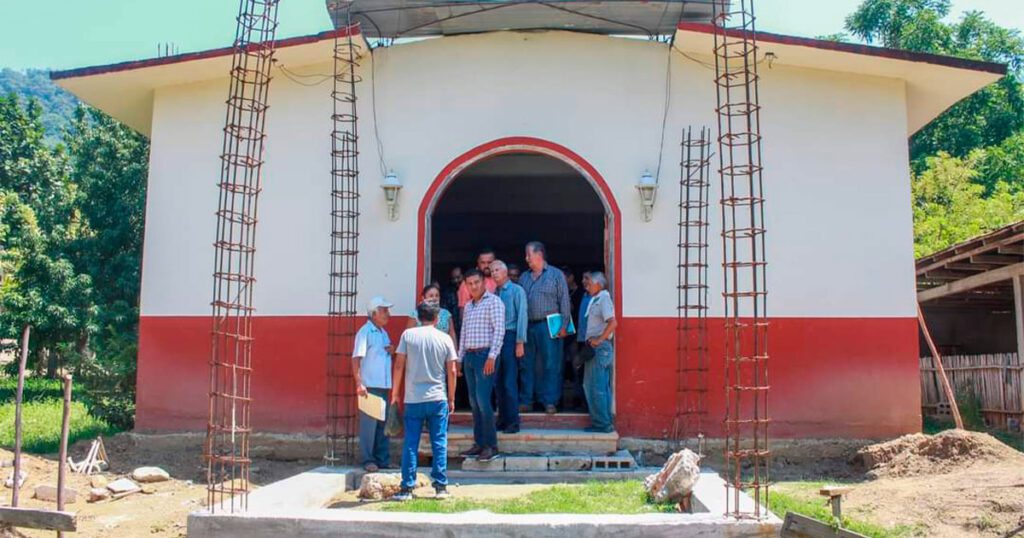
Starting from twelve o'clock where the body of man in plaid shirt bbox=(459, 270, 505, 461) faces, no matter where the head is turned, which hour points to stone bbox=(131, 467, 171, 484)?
The stone is roughly at 2 o'clock from the man in plaid shirt.

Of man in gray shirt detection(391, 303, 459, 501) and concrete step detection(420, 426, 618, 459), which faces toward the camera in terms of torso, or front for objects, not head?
the concrete step

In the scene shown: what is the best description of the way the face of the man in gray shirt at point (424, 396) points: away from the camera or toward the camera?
away from the camera

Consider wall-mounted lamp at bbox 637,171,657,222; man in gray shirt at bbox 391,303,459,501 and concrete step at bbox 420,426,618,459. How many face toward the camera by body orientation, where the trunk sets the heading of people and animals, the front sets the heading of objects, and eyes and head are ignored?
2

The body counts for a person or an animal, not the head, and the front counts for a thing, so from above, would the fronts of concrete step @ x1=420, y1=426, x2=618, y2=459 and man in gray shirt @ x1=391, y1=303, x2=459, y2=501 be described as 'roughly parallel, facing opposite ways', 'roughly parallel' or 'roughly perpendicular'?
roughly parallel, facing opposite ways

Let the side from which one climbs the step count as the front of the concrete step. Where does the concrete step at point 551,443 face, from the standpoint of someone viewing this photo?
facing the viewer

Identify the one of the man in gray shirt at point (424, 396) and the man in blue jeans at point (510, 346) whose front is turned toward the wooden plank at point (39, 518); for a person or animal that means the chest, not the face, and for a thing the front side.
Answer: the man in blue jeans

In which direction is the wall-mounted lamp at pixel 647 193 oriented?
toward the camera

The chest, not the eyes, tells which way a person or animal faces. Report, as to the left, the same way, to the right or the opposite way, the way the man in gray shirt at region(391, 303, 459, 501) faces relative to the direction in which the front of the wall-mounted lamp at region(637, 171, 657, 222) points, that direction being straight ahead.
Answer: the opposite way

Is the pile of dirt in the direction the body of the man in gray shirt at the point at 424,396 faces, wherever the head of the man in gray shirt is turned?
no

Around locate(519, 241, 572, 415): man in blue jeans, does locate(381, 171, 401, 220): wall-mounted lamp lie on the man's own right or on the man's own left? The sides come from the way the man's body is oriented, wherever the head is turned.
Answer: on the man's own right

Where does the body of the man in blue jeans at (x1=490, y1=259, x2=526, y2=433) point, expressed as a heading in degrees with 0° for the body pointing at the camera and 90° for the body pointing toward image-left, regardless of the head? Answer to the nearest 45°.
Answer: approximately 45°

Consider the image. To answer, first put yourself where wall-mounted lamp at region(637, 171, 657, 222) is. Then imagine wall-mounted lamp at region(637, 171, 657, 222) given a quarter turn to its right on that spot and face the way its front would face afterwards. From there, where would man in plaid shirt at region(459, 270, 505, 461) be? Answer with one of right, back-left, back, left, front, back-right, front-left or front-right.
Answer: front-left

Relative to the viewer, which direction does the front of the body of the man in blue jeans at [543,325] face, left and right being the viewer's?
facing the viewer and to the left of the viewer

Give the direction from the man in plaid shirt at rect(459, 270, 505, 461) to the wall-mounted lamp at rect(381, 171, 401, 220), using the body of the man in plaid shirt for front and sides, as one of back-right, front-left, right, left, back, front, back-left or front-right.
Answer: right

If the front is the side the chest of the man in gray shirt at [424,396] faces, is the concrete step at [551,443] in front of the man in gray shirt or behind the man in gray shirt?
in front

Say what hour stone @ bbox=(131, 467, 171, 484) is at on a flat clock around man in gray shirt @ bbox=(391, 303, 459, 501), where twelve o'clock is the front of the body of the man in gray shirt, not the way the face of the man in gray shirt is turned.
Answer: The stone is roughly at 10 o'clock from the man in gray shirt.

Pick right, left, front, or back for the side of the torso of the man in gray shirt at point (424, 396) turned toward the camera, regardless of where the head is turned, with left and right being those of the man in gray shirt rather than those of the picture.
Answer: back

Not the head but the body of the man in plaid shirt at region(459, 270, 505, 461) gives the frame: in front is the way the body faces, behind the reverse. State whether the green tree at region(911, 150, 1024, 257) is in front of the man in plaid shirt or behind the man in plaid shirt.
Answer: behind

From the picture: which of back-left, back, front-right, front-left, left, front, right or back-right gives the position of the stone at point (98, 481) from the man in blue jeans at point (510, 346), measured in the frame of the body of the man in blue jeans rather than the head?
front-right
